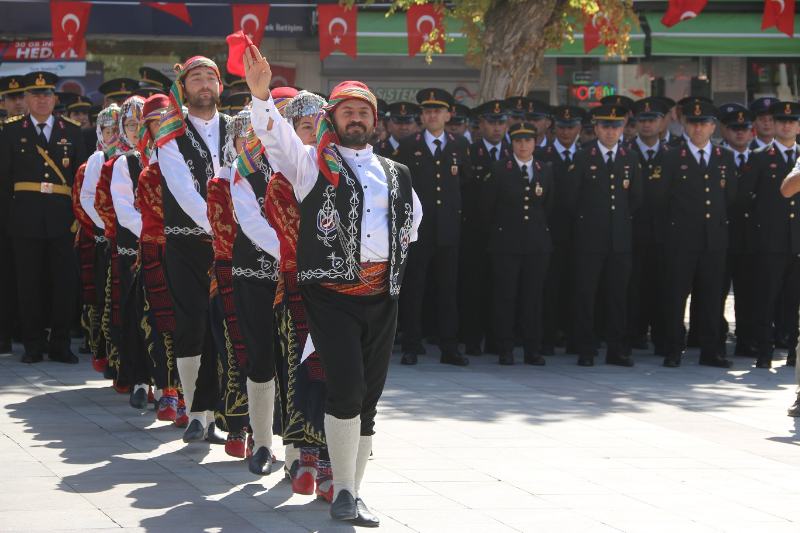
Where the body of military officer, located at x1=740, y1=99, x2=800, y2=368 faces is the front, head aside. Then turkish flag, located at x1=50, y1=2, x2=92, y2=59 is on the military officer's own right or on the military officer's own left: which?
on the military officer's own right

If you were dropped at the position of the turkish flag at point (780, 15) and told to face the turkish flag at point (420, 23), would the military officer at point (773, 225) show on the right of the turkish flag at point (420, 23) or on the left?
left

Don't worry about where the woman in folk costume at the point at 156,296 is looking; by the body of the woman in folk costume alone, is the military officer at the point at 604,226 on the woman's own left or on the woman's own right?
on the woman's own left

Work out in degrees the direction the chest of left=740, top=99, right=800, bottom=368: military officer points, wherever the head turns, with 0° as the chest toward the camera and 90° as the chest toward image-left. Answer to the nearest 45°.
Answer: approximately 0°

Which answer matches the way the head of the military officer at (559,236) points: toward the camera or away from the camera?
toward the camera

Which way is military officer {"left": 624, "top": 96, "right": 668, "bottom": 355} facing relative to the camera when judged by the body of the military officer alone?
toward the camera

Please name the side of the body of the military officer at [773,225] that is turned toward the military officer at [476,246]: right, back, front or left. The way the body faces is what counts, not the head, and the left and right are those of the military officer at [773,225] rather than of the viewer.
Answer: right

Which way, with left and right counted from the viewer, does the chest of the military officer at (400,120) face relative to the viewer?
facing the viewer

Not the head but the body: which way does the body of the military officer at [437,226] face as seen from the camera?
toward the camera

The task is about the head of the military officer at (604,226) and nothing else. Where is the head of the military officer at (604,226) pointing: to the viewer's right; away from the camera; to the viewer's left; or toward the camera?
toward the camera

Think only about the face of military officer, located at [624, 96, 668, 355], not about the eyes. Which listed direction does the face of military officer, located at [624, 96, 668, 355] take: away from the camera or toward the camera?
toward the camera

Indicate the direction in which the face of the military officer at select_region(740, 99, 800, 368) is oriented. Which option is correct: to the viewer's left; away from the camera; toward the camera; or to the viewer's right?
toward the camera
